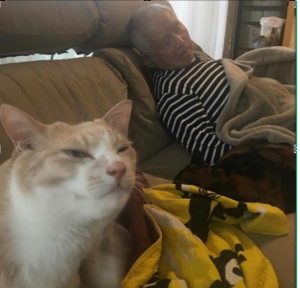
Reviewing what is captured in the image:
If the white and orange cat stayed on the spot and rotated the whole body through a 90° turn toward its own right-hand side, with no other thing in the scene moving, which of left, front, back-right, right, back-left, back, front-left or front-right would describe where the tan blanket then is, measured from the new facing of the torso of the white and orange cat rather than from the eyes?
back

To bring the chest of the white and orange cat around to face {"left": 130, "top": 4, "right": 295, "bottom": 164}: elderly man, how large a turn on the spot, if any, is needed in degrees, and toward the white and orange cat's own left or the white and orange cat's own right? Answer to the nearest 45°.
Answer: approximately 90° to the white and orange cat's own left

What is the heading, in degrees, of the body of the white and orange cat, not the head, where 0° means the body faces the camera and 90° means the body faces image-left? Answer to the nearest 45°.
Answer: approximately 315°

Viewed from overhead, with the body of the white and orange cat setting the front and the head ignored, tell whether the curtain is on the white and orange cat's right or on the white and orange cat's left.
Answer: on the white and orange cat's left
